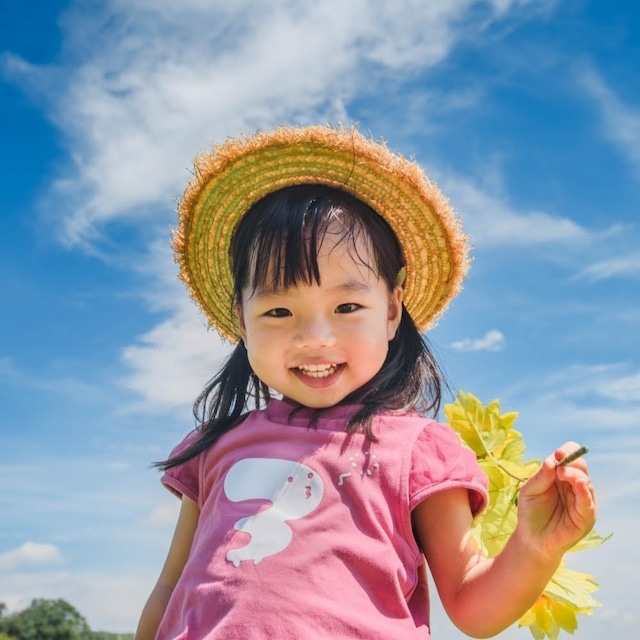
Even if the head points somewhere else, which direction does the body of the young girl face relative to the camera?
toward the camera

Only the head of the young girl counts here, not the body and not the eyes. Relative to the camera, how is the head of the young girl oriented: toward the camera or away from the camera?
toward the camera
